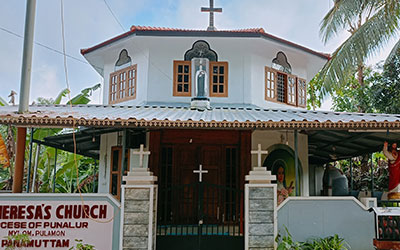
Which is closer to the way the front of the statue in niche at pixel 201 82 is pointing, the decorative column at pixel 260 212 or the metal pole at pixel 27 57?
the decorative column

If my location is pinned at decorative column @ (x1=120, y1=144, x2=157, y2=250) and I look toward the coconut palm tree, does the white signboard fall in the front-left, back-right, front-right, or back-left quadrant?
back-left

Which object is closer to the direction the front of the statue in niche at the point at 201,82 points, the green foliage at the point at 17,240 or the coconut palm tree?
the green foliage

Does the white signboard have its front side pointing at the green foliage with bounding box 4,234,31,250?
no

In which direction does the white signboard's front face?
toward the camera

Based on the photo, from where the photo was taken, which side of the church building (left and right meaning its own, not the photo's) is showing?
front

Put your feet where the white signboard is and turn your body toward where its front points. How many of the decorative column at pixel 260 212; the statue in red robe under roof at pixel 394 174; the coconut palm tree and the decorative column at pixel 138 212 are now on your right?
0

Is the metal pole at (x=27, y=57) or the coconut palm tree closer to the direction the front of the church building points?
the metal pole

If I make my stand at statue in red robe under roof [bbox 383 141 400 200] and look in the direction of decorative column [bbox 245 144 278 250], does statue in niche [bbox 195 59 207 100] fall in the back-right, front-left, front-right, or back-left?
front-right

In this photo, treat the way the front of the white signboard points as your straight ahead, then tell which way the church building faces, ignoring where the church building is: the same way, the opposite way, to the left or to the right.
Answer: the same way

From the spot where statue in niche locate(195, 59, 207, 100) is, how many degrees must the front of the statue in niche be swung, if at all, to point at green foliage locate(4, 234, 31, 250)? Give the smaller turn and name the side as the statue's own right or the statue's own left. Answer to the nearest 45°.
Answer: approximately 45° to the statue's own right

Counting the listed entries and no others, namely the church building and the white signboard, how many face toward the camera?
2

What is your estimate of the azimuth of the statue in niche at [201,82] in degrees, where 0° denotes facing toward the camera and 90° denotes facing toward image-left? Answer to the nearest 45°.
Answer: approximately 0°

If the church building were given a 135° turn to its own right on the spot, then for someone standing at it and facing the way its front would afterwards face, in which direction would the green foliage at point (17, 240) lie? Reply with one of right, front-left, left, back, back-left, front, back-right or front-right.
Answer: left

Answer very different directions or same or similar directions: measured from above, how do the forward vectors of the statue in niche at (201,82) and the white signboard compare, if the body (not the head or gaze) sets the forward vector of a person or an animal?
same or similar directions

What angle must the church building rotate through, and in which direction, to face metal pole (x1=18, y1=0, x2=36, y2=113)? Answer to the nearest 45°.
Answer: approximately 45° to its right

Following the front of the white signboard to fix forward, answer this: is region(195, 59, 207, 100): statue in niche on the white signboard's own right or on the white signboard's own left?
on the white signboard's own left
